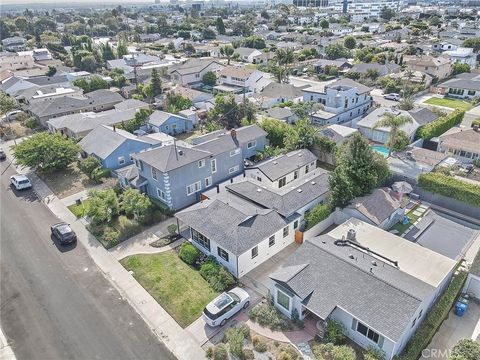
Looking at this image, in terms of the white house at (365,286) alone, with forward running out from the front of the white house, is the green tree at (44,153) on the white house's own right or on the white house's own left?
on the white house's own right

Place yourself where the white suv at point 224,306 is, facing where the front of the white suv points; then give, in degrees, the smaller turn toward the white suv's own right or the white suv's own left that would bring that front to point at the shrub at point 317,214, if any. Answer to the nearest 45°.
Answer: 0° — it already faces it

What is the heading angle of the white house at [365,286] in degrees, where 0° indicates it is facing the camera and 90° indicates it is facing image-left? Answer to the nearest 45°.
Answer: approximately 45°

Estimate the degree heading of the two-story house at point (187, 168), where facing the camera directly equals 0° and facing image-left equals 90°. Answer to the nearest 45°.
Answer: approximately 45°

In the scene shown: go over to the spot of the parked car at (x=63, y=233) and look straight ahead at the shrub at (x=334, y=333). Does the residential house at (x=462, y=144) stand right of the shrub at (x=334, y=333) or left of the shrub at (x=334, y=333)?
left

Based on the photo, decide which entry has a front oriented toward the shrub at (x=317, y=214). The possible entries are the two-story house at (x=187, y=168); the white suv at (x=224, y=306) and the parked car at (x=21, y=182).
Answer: the white suv

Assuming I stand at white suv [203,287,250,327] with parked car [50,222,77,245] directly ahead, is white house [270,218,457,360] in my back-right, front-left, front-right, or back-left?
back-right

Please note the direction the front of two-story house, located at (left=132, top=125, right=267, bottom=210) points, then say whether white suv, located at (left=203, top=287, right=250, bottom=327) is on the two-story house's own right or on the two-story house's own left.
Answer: on the two-story house's own left

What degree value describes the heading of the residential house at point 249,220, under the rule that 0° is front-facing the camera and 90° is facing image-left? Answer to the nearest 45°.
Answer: approximately 45°

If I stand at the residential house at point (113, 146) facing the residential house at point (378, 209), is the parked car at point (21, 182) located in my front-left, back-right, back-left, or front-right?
back-right

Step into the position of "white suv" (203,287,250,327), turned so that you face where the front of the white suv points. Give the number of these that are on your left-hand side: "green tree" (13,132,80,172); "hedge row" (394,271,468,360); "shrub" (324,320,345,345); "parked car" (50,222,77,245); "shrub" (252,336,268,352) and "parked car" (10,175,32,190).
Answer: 3

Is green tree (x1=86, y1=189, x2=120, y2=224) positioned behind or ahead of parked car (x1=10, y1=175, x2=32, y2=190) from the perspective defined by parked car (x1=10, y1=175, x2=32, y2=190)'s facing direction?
behind

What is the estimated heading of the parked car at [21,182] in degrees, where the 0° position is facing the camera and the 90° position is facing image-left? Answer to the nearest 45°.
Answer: approximately 135°
